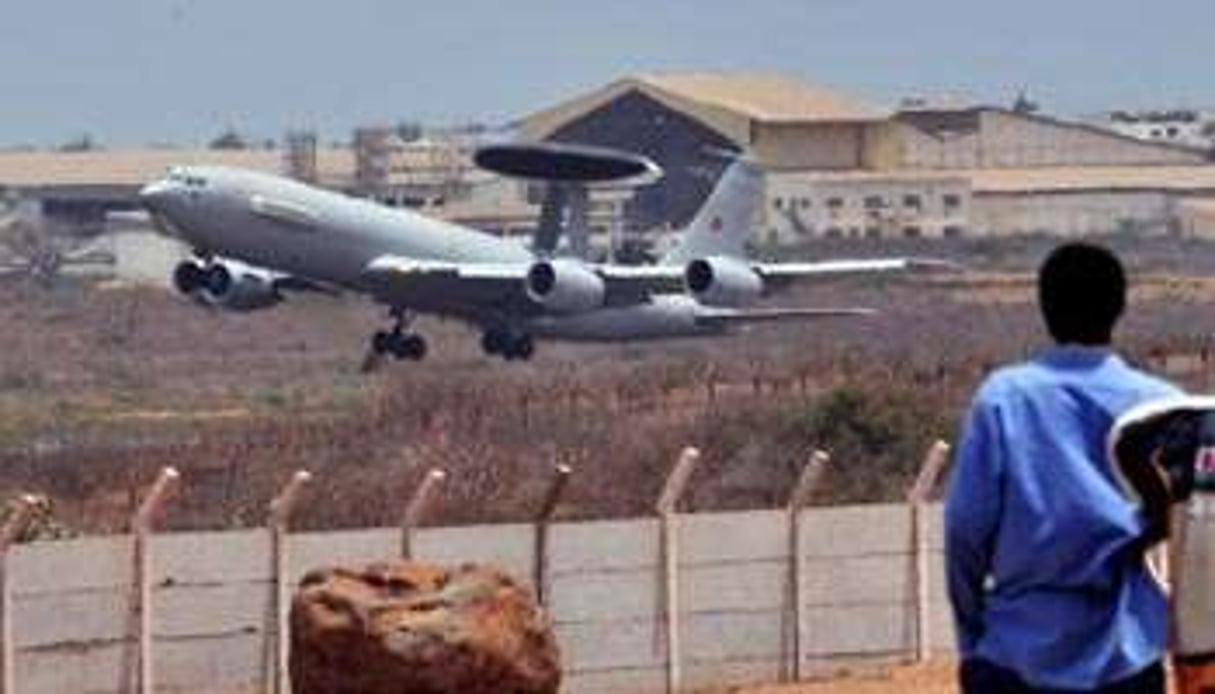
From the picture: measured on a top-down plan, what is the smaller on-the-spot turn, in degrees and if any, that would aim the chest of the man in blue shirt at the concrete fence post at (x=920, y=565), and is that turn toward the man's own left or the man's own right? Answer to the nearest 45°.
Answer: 0° — they already face it

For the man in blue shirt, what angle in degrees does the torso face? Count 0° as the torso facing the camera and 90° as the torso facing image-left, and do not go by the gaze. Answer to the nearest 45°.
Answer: approximately 180°
